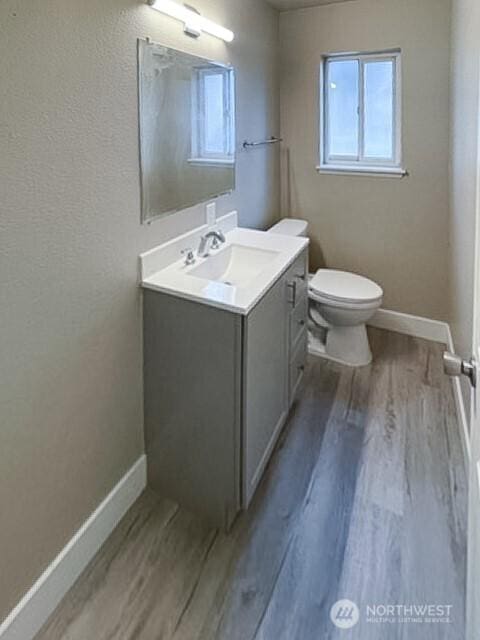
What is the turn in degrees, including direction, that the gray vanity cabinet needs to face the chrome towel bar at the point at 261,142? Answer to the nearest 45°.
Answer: approximately 135° to its left

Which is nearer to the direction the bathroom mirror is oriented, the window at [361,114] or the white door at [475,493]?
the white door

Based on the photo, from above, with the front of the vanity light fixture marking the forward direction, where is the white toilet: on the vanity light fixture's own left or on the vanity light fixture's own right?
on the vanity light fixture's own left

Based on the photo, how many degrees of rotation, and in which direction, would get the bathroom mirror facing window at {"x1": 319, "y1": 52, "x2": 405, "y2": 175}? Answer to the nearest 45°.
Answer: approximately 90° to its left

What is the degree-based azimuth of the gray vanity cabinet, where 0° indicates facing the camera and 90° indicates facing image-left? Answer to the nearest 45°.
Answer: approximately 315°

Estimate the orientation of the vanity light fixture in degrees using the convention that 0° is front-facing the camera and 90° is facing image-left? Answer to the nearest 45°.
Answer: approximately 315°
